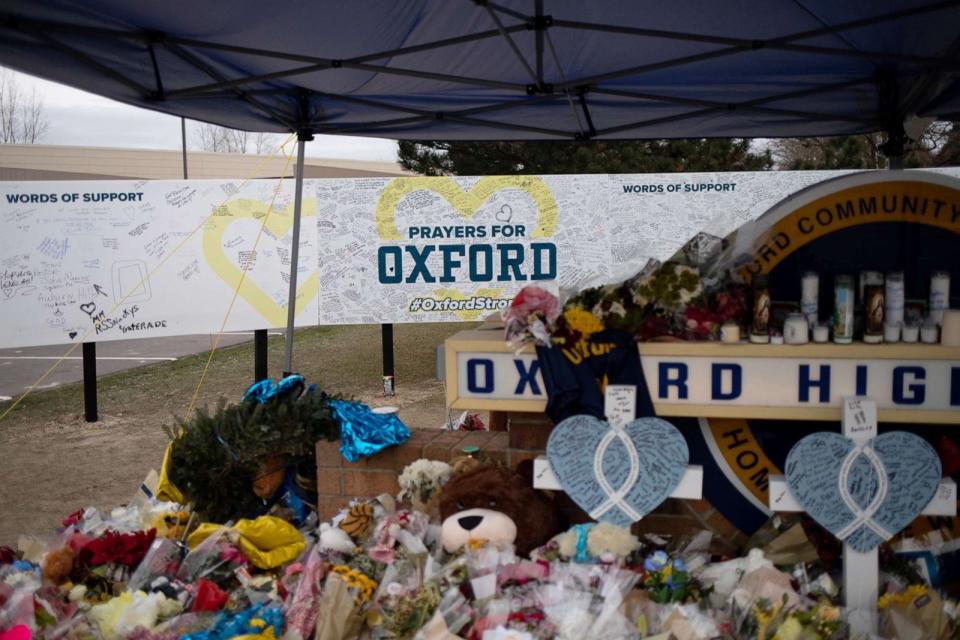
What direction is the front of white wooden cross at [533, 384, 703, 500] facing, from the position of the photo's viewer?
facing the viewer

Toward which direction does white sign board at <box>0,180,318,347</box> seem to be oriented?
toward the camera

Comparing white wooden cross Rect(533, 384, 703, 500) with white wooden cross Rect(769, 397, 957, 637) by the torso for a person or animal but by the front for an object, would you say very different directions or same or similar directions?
same or similar directions

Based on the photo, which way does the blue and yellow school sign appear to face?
toward the camera

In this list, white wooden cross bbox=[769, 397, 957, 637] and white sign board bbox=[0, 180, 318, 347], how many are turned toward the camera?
2

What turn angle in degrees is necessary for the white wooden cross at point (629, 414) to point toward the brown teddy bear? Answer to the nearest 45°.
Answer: approximately 90° to its right

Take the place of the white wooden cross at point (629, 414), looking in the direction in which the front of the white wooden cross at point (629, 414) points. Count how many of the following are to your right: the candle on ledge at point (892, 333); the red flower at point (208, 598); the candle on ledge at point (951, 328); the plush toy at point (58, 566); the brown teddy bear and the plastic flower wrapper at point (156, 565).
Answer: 4

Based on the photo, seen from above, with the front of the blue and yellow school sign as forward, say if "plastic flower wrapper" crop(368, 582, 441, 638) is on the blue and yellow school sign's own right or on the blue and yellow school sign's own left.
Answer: on the blue and yellow school sign's own right

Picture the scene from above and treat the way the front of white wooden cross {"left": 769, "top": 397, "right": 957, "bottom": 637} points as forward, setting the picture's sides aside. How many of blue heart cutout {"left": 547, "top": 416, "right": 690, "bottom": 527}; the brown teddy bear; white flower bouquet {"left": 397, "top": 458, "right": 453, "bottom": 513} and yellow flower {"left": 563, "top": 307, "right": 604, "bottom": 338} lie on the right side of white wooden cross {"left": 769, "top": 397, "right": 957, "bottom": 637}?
4

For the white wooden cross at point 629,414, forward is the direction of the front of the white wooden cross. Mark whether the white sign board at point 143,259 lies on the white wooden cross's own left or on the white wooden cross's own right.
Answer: on the white wooden cross's own right

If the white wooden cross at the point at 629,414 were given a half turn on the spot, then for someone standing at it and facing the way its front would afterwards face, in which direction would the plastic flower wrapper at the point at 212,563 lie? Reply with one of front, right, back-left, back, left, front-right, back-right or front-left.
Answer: left

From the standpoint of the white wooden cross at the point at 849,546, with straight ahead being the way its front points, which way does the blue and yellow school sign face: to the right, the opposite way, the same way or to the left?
the same way

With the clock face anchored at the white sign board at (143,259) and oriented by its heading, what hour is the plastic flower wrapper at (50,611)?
The plastic flower wrapper is roughly at 12 o'clock from the white sign board.

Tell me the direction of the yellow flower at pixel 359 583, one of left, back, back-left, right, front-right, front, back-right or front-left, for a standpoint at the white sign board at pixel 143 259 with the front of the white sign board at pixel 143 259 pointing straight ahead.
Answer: front

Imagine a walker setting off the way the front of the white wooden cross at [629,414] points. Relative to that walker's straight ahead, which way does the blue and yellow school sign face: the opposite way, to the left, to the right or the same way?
the same way
